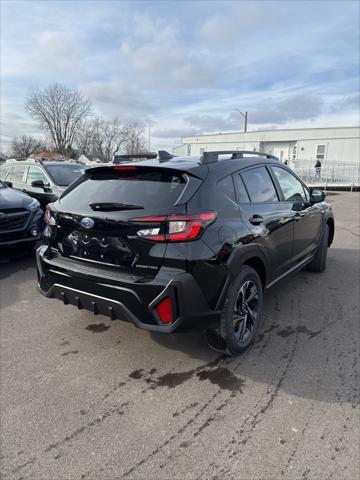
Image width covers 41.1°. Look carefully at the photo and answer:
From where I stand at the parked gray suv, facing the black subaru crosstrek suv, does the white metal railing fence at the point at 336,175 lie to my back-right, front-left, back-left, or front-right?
back-left

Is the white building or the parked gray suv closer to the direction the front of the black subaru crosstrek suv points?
the white building

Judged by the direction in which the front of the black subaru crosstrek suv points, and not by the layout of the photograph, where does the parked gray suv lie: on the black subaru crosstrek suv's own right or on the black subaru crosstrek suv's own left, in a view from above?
on the black subaru crosstrek suv's own left

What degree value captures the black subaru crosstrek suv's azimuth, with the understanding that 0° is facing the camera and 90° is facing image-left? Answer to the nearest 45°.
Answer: approximately 225°

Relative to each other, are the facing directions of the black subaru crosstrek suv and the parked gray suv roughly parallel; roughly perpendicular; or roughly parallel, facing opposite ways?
roughly perpendicular

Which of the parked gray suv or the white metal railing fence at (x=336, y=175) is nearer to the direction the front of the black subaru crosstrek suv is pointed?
the white metal railing fence

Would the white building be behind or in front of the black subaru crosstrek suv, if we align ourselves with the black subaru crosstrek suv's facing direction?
in front

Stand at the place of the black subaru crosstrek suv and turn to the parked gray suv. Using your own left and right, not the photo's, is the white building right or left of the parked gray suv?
right
